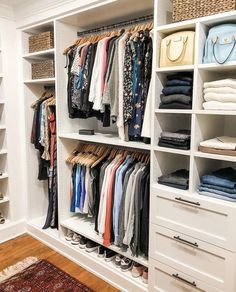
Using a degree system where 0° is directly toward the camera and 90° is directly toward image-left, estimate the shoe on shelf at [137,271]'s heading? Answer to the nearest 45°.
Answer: approximately 45°

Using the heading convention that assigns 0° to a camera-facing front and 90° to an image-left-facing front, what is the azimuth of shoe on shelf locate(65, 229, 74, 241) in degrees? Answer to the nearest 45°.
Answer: approximately 45°

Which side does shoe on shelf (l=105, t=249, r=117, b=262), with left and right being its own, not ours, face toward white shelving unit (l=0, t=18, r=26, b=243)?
right

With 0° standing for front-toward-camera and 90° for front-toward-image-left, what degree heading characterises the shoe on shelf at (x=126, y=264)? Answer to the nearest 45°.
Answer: approximately 45°

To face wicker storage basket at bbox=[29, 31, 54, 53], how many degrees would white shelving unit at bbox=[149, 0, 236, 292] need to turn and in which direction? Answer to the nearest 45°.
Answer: approximately 90° to its right

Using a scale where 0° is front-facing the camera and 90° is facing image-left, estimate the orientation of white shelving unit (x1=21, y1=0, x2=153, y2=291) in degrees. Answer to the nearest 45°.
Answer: approximately 45°

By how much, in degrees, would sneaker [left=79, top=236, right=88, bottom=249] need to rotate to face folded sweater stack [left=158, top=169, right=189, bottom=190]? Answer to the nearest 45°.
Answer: approximately 90° to its left

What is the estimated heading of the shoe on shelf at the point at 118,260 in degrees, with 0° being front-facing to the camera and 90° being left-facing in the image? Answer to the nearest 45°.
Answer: approximately 45°
